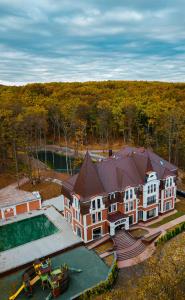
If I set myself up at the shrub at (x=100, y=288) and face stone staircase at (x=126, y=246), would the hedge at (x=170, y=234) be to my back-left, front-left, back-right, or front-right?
front-right

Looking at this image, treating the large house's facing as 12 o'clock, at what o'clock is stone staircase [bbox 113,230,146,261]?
The stone staircase is roughly at 1 o'clock from the large house.

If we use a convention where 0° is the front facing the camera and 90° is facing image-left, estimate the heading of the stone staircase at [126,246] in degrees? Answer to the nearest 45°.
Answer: approximately 315°

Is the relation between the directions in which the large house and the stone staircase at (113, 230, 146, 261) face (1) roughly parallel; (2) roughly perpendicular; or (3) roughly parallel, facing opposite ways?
roughly parallel

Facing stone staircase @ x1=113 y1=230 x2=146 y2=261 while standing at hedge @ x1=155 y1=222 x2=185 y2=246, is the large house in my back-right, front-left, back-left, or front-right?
front-right

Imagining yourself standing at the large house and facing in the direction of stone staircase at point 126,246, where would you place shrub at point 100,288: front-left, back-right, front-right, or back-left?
front-right

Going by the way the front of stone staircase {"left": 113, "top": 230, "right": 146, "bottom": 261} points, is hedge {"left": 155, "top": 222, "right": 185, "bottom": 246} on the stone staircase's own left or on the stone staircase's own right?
on the stone staircase's own left

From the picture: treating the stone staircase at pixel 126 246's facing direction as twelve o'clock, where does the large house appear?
The large house is roughly at 7 o'clock from the stone staircase.

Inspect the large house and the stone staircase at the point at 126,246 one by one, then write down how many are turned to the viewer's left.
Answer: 0

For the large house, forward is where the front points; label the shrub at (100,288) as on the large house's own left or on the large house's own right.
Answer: on the large house's own right
